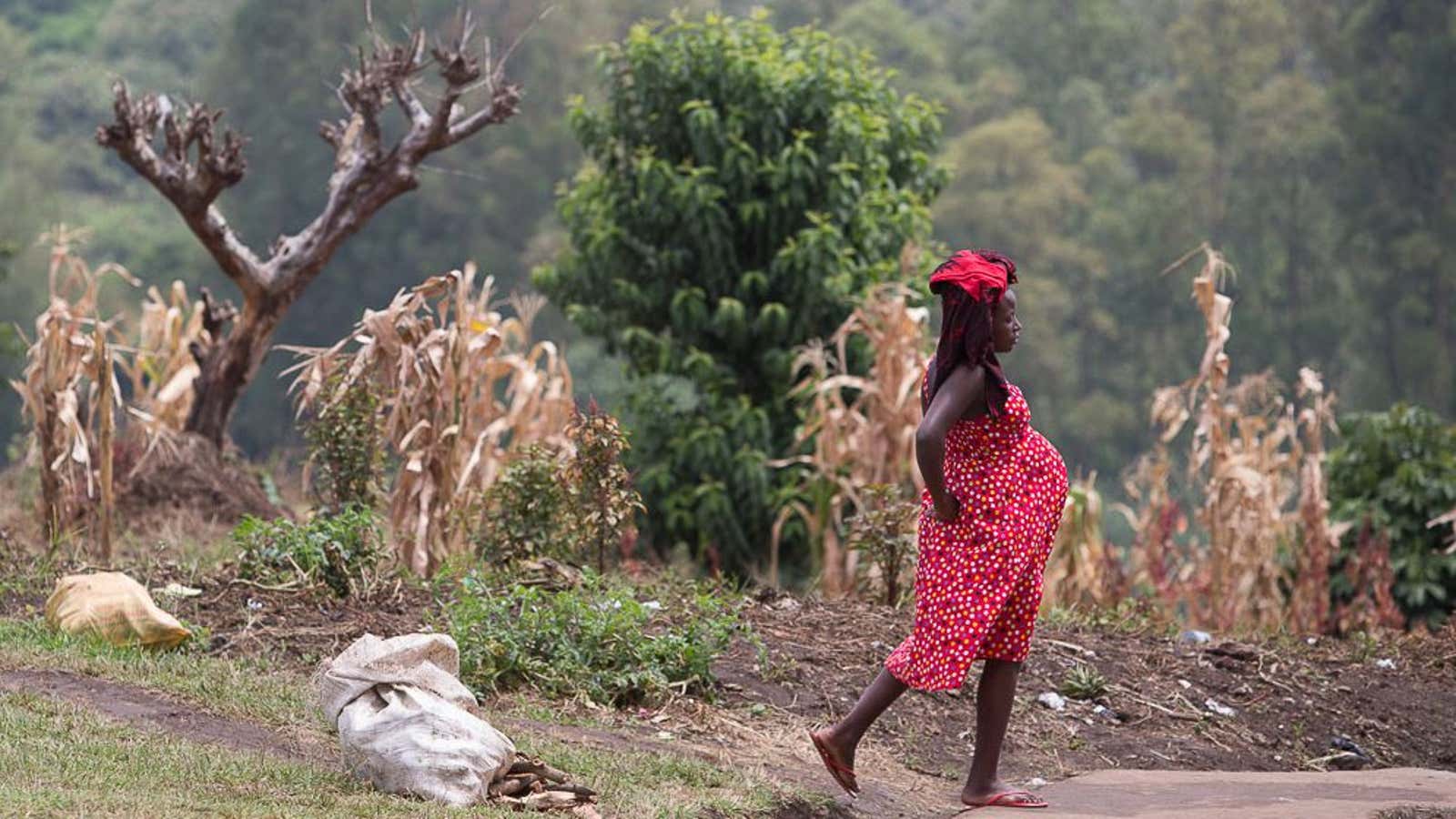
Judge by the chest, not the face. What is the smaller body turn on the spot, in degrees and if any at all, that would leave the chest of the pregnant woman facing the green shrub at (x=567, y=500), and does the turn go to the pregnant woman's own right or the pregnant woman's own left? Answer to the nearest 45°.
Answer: approximately 135° to the pregnant woman's own left

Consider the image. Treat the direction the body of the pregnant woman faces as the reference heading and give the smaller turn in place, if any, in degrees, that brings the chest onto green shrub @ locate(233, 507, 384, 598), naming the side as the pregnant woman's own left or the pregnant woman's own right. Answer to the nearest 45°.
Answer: approximately 135° to the pregnant woman's own left

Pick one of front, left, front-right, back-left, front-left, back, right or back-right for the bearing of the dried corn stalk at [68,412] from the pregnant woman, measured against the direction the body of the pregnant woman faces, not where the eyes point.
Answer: back-left

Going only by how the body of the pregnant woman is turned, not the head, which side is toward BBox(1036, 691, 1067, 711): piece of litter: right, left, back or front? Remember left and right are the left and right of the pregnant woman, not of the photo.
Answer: left

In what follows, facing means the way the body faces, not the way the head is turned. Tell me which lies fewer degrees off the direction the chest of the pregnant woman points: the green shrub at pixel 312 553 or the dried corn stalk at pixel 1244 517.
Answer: the dried corn stalk

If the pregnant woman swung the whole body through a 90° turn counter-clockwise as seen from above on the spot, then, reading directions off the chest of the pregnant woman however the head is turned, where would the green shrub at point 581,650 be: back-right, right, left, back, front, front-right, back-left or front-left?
front-left

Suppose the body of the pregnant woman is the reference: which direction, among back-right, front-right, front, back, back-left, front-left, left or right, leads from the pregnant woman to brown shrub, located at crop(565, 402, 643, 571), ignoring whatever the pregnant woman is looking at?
back-left

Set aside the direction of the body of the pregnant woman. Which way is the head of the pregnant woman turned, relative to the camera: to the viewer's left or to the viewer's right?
to the viewer's right

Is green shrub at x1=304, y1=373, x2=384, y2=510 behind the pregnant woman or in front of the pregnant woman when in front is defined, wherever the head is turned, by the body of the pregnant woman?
behind

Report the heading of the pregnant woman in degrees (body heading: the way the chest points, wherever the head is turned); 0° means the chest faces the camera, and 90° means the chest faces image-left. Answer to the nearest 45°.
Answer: approximately 270°

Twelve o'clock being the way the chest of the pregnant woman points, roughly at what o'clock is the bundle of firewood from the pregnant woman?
The bundle of firewood is roughly at 5 o'clock from the pregnant woman.

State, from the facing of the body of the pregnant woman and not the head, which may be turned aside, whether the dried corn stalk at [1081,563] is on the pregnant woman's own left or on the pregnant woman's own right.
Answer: on the pregnant woman's own left
